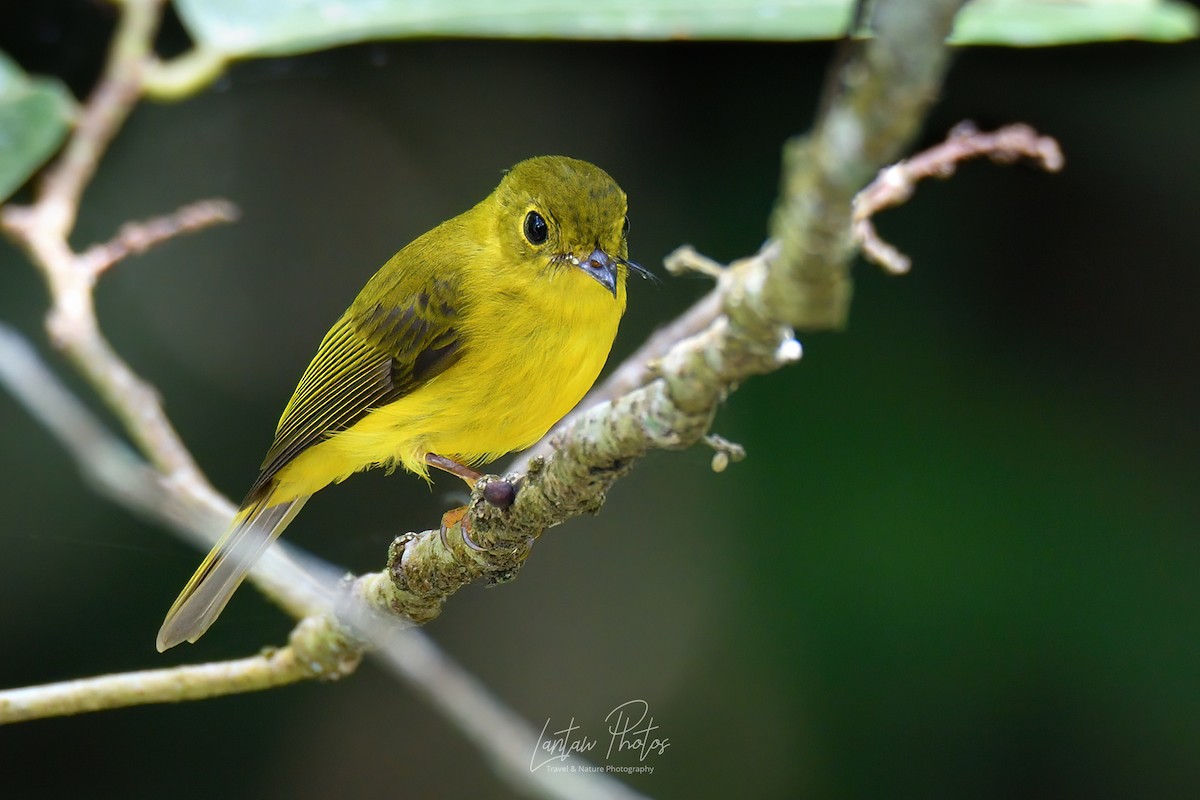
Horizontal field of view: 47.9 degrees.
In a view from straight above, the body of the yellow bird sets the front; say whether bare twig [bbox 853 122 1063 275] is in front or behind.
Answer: in front

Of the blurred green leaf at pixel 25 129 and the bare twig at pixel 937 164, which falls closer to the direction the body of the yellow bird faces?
the bare twig

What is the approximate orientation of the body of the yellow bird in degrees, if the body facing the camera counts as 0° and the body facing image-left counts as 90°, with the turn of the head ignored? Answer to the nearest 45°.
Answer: approximately 315°

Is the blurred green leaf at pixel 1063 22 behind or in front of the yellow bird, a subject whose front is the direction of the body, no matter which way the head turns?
in front

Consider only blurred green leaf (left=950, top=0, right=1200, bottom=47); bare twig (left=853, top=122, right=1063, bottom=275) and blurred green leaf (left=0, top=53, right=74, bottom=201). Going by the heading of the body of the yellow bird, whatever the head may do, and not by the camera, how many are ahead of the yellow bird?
2
